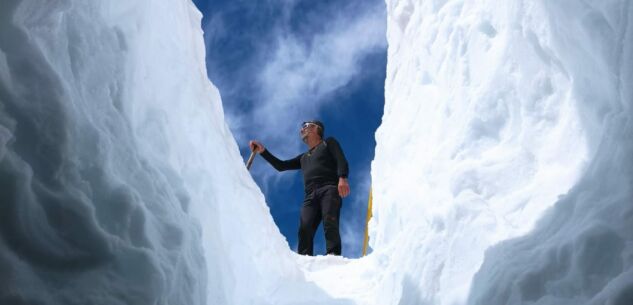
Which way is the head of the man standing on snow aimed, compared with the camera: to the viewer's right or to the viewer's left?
to the viewer's left

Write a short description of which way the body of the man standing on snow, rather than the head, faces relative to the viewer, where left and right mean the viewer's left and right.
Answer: facing the viewer and to the left of the viewer
